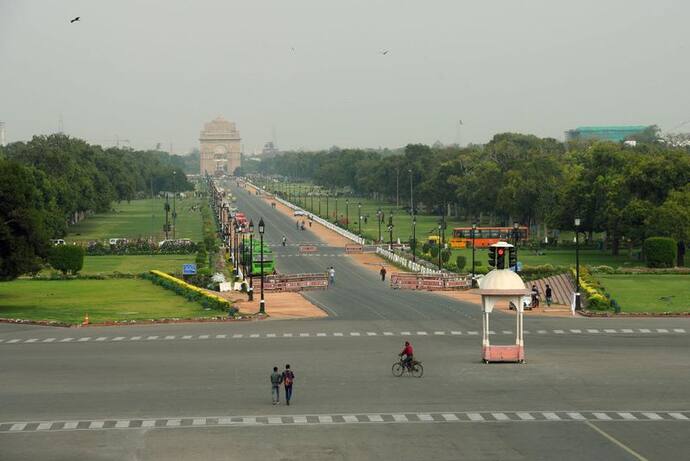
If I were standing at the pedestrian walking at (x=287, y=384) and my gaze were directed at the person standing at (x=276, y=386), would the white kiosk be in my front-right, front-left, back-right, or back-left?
back-right

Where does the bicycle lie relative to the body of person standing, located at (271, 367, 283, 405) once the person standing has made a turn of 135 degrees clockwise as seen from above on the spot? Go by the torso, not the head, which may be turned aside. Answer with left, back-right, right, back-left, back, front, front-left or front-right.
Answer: left

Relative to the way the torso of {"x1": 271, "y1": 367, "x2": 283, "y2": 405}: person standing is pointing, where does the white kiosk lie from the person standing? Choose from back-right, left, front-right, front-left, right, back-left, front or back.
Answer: front-right

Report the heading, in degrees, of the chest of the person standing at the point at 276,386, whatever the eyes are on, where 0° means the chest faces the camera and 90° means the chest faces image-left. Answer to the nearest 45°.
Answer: approximately 180°

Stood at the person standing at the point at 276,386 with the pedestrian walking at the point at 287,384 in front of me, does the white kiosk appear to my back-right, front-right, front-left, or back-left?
front-left
